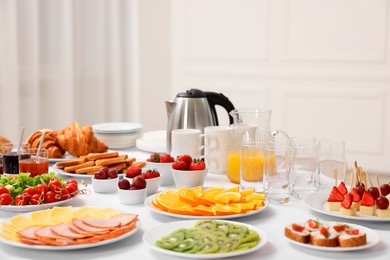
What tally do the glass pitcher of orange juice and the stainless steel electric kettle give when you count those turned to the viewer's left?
2

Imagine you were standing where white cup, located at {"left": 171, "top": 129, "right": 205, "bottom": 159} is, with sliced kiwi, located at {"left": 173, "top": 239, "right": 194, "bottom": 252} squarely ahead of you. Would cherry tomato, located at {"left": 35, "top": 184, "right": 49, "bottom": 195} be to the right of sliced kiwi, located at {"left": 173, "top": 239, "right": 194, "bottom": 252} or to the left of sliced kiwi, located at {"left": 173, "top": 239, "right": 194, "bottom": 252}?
right

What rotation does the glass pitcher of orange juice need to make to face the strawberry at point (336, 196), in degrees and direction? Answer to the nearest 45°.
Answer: approximately 135° to its left

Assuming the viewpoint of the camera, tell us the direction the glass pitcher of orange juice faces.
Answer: facing to the left of the viewer

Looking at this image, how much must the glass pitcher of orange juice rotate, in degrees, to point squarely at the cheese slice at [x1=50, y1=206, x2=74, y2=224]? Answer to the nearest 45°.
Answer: approximately 45° to its left

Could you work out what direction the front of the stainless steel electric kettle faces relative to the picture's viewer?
facing to the left of the viewer

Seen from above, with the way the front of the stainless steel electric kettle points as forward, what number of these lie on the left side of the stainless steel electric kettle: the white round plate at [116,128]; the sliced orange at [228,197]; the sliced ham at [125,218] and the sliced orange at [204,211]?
3
